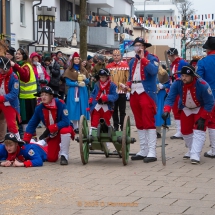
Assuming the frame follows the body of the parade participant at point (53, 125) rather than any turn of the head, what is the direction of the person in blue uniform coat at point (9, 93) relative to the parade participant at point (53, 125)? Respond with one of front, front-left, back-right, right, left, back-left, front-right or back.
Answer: right

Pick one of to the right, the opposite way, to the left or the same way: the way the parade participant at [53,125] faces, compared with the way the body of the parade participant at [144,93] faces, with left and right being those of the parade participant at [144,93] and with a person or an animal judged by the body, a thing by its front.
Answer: the same way

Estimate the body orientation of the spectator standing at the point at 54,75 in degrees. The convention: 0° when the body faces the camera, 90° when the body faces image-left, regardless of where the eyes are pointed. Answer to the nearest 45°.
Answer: approximately 45°

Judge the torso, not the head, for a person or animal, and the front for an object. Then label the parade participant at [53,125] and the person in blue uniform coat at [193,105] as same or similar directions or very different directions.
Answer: same or similar directions

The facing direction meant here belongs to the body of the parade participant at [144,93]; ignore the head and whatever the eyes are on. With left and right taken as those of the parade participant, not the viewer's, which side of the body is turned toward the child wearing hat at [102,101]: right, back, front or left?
right

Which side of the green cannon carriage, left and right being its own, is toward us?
front

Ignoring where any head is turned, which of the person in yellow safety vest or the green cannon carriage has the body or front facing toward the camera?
the green cannon carriage

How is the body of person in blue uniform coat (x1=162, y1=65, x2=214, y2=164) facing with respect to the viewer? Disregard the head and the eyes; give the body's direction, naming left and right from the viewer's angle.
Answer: facing the viewer and to the left of the viewer

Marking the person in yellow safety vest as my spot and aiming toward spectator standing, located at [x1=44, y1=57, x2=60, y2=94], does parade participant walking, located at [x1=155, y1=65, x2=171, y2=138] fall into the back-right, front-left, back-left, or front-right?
front-right

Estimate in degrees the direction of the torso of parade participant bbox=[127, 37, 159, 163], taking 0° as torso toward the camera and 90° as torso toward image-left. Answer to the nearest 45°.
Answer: approximately 45°

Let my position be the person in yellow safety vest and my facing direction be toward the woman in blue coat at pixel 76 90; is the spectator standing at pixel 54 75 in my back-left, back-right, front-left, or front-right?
front-left

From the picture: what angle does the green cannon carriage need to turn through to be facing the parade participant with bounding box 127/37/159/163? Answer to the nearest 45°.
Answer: approximately 135° to its left

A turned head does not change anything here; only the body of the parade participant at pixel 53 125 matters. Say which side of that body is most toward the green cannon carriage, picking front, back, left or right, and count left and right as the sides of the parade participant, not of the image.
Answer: left
